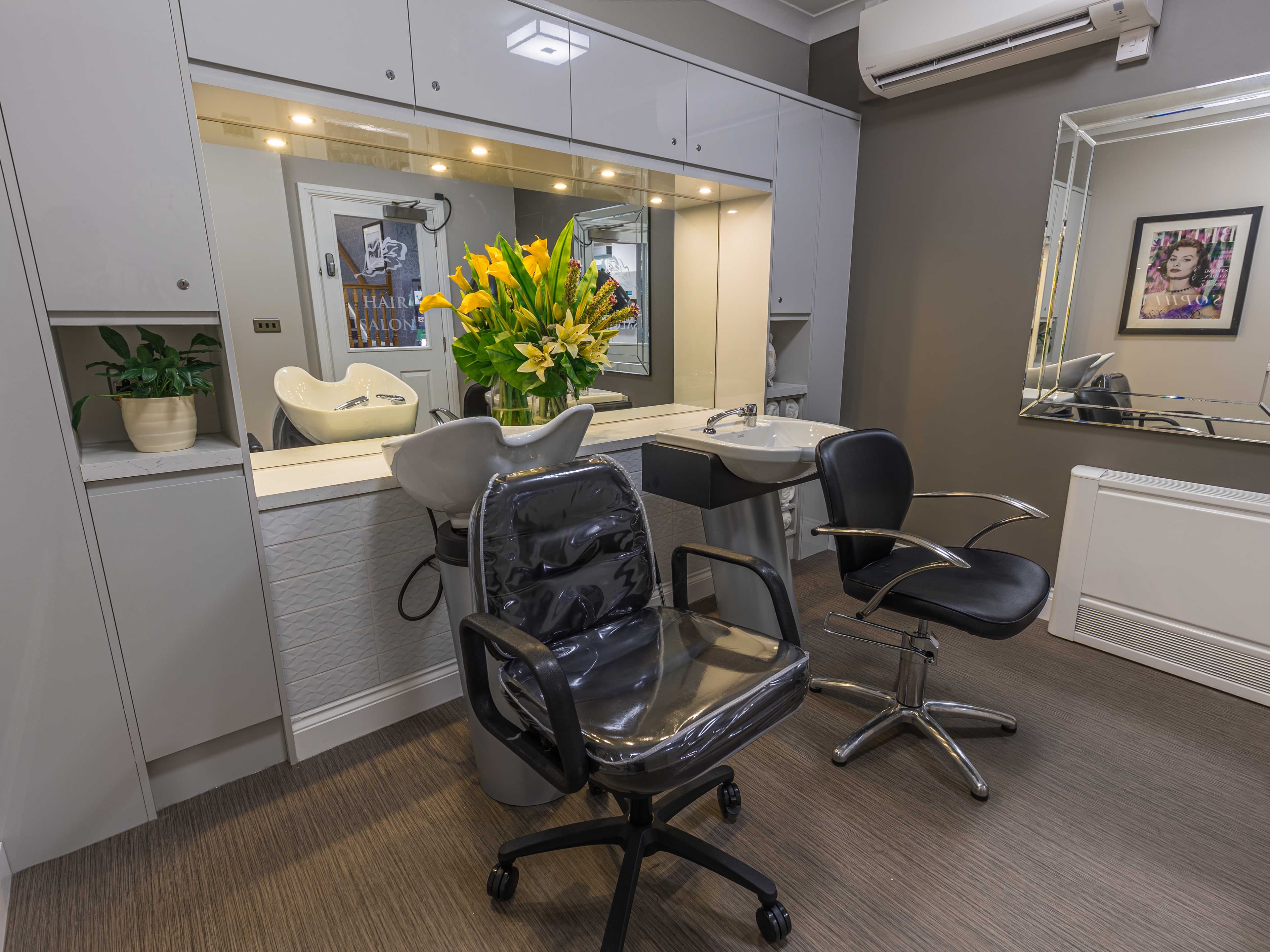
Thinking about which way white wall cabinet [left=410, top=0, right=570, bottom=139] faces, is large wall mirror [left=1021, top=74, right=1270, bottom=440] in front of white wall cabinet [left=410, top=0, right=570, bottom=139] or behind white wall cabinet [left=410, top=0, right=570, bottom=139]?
in front

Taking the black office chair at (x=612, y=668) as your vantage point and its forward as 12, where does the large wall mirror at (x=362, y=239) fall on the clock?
The large wall mirror is roughly at 6 o'clock from the black office chair.

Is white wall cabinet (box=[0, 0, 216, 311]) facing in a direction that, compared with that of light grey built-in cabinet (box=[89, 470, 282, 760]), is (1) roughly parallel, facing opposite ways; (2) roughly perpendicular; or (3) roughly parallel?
roughly parallel

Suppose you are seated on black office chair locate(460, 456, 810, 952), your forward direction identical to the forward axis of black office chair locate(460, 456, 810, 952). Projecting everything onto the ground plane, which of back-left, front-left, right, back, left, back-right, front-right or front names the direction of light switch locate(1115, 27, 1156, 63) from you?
left

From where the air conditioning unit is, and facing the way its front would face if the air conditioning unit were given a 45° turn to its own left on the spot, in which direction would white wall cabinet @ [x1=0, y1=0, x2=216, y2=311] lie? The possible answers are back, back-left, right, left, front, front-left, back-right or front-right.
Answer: front-right

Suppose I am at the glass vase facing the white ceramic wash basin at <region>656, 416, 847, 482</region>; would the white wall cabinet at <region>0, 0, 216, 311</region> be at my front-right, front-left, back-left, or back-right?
back-right

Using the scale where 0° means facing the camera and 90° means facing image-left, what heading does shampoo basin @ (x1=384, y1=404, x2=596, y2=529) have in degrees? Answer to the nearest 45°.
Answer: approximately 315°

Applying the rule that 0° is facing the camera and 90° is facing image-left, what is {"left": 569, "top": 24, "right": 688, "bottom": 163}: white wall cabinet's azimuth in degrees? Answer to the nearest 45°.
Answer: approximately 315°
